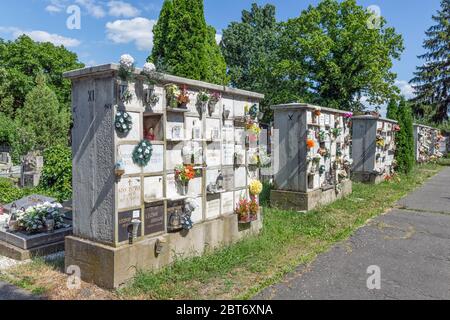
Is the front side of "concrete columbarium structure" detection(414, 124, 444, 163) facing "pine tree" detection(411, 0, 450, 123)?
no

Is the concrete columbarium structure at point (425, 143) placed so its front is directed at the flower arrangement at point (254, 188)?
no

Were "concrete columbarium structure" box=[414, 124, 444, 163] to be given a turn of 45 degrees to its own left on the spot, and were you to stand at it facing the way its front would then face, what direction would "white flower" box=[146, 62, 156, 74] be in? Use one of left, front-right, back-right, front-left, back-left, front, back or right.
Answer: right

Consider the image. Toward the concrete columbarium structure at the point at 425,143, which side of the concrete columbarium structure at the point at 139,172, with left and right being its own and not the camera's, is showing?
left

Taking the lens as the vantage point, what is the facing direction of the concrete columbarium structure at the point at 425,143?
facing the viewer and to the right of the viewer

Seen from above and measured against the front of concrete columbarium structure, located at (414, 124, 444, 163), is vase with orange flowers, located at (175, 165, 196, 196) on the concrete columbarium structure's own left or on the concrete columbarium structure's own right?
on the concrete columbarium structure's own right

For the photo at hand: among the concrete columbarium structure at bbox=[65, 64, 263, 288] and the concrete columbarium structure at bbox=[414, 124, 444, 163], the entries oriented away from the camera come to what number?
0

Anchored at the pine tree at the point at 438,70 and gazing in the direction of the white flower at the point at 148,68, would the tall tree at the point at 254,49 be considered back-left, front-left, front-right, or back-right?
front-right

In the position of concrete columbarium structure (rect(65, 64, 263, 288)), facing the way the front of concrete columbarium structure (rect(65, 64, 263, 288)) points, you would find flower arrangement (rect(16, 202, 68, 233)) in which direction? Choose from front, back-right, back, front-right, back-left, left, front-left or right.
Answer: back

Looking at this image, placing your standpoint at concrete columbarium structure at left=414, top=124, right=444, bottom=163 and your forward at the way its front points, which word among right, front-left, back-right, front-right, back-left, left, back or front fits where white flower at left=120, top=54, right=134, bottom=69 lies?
front-right

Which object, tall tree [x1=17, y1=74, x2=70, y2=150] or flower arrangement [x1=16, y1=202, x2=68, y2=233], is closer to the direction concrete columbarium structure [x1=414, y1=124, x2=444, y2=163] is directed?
the flower arrangement

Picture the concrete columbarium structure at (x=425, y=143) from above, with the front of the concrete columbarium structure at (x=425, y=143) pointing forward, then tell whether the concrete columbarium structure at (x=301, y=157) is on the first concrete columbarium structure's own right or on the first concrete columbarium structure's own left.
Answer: on the first concrete columbarium structure's own right

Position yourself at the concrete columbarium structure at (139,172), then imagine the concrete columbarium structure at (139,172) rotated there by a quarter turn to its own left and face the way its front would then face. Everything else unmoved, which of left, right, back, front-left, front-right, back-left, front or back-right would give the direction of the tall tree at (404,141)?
front

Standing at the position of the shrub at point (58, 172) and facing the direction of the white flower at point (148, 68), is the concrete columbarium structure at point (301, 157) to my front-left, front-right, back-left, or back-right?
front-left

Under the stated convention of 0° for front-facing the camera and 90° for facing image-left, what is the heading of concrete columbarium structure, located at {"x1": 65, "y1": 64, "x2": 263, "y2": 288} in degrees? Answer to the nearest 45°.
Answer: approximately 315°

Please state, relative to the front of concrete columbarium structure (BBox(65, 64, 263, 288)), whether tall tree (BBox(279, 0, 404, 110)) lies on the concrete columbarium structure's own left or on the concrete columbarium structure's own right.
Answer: on the concrete columbarium structure's own left
